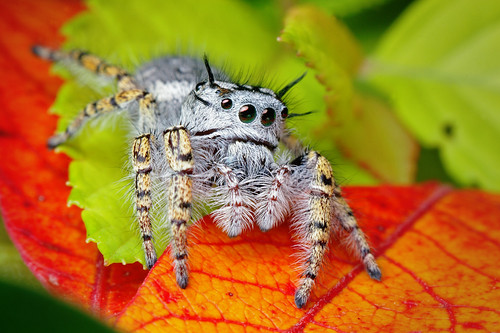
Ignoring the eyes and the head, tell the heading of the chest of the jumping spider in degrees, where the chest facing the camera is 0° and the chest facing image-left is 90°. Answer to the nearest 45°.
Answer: approximately 315°

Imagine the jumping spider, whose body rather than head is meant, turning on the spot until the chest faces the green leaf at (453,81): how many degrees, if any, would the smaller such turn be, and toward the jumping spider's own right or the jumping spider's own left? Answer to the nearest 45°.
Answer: approximately 90° to the jumping spider's own left

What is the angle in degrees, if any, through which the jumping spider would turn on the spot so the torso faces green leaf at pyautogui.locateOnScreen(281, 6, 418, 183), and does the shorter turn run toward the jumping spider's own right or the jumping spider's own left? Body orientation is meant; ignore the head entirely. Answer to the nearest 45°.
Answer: approximately 135° to the jumping spider's own left
